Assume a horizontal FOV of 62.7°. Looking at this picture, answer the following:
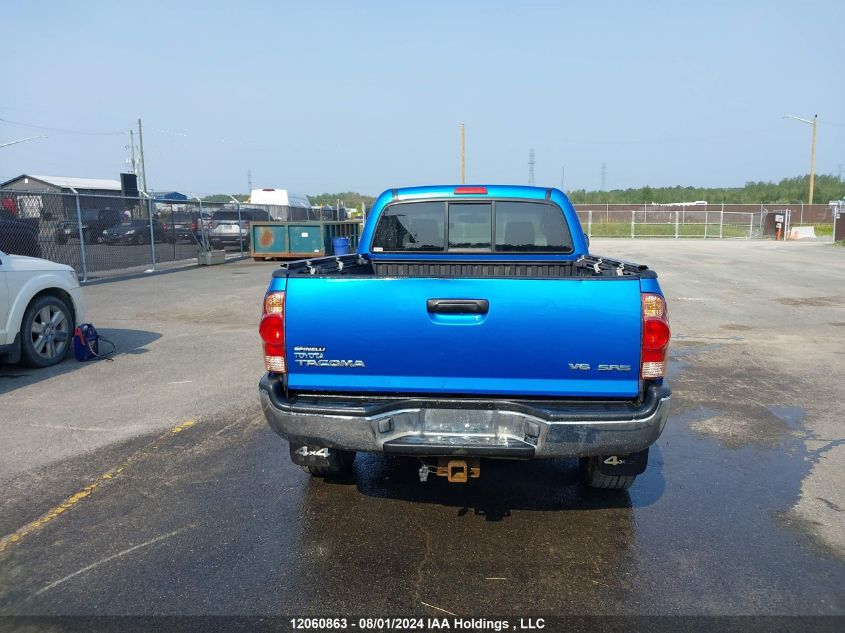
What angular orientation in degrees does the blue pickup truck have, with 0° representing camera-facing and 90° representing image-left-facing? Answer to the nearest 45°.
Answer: approximately 180°

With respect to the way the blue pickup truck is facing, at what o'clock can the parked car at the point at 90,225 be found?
The parked car is roughly at 11 o'clock from the blue pickup truck.

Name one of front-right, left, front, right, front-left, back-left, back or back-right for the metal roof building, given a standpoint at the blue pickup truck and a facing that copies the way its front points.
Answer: front-left

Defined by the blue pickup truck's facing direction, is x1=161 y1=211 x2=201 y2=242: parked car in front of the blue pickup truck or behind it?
in front

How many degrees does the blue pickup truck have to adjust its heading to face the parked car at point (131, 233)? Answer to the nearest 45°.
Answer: approximately 45° to its left

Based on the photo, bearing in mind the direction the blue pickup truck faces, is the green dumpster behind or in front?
in front

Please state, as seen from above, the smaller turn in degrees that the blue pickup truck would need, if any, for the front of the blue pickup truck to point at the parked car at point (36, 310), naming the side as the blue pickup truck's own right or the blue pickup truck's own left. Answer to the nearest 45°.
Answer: approximately 45° to the blue pickup truck's own left

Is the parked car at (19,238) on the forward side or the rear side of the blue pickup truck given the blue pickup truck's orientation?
on the forward side
